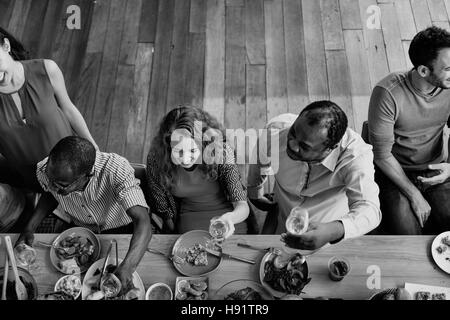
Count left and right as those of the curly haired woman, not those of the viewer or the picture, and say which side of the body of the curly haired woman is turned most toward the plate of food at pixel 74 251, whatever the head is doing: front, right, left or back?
right

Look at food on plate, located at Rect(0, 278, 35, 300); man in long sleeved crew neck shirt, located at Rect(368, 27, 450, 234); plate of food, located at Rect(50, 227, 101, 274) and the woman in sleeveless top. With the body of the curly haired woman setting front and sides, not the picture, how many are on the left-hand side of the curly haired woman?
1

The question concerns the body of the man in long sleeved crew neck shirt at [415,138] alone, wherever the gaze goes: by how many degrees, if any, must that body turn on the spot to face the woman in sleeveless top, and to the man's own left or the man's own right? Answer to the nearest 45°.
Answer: approximately 90° to the man's own right

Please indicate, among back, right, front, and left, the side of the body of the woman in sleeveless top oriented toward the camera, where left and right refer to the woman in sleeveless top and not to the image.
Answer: front

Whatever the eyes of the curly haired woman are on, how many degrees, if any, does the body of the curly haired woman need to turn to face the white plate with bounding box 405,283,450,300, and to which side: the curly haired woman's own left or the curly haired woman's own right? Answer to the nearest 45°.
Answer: approximately 90° to the curly haired woman's own left

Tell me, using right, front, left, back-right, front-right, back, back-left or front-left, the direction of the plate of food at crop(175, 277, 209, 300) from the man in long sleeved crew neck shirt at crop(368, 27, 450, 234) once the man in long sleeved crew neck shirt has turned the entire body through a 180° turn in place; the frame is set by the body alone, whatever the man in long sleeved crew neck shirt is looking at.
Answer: left
